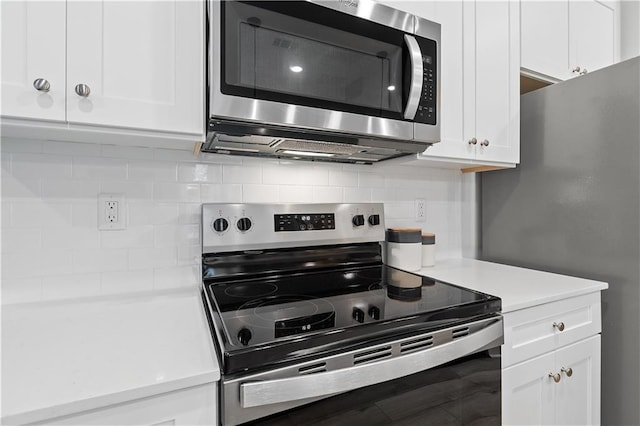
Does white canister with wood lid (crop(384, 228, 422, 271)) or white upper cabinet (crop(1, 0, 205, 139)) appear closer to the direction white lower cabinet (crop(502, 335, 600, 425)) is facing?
the white upper cabinet

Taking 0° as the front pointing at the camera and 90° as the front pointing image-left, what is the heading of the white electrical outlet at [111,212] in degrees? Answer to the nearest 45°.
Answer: approximately 0°

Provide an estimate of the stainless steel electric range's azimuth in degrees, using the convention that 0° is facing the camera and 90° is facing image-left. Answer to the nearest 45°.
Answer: approximately 315°

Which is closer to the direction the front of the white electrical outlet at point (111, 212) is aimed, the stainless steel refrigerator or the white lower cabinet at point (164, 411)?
the white lower cabinet

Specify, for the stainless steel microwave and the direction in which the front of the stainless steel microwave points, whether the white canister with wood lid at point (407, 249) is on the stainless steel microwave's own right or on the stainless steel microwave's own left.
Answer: on the stainless steel microwave's own left

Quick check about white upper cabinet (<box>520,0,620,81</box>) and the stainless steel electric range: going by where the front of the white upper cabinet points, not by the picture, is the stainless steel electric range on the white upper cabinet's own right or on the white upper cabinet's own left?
on the white upper cabinet's own right

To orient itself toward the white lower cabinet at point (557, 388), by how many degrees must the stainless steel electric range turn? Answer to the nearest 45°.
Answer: approximately 90° to its left
